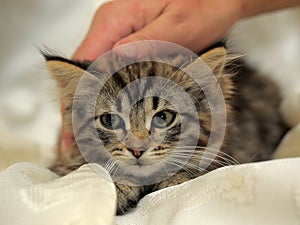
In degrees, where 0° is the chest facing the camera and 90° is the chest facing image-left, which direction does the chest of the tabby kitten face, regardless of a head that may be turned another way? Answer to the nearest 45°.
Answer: approximately 45°
